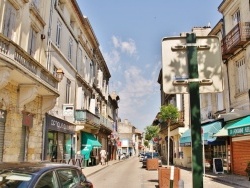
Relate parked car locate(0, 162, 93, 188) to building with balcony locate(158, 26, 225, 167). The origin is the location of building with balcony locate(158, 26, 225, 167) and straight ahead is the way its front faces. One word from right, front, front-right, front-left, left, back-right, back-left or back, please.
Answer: front-left

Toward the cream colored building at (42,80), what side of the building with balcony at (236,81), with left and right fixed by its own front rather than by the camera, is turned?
front

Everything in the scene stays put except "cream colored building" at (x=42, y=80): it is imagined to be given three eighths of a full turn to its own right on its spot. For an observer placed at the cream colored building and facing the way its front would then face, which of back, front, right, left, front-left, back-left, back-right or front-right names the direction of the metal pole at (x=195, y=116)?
left

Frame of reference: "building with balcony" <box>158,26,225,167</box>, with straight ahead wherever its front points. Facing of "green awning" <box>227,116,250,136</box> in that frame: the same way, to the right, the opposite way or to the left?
the same way

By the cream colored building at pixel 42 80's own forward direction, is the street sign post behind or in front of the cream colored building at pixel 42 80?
in front

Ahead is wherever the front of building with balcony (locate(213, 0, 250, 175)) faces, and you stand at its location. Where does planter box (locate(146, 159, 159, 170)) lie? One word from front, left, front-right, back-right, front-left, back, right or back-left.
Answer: right

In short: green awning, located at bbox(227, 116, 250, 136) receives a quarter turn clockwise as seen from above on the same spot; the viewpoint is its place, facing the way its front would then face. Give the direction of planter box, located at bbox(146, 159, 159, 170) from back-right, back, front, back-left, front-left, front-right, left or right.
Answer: front

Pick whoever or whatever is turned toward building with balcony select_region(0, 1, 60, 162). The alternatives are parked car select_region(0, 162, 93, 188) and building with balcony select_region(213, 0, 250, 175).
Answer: building with balcony select_region(213, 0, 250, 175)

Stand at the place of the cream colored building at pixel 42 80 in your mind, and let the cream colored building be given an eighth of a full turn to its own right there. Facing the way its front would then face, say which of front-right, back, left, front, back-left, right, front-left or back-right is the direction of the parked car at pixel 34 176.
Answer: front

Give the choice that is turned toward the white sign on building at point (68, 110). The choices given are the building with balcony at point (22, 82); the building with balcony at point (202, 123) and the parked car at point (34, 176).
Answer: the building with balcony at point (202, 123)

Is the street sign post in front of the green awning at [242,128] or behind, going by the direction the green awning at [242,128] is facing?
in front

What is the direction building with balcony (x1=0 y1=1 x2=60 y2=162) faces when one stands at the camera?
facing the viewer and to the right of the viewer
